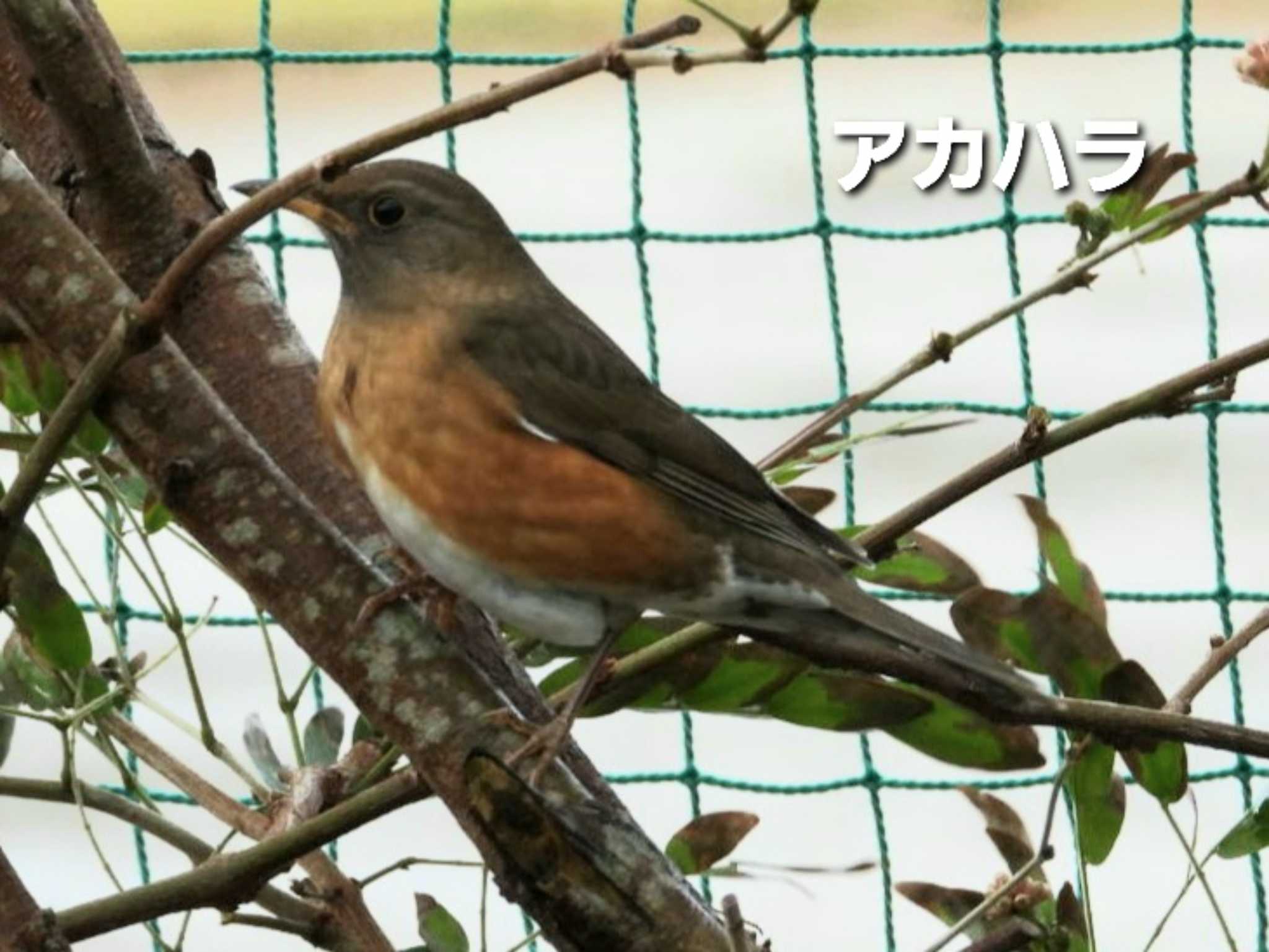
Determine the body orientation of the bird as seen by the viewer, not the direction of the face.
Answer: to the viewer's left

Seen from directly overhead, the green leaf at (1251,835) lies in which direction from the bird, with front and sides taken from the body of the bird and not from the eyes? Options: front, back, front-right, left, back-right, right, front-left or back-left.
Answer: back

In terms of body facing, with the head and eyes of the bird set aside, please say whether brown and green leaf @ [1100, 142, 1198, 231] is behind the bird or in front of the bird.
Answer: behind
